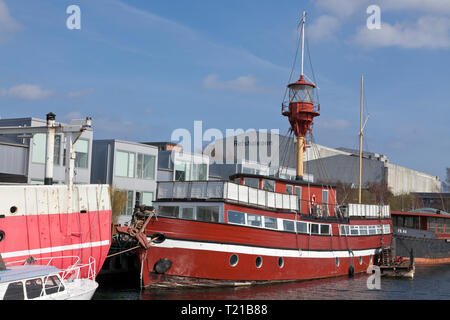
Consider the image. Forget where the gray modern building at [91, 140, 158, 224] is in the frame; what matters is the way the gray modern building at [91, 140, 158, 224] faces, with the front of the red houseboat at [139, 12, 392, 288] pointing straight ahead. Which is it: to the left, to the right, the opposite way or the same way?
to the left

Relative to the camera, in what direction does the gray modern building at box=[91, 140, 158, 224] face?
facing the viewer and to the right of the viewer

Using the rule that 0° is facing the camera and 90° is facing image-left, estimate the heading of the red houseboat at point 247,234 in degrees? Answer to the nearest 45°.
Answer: approximately 45°

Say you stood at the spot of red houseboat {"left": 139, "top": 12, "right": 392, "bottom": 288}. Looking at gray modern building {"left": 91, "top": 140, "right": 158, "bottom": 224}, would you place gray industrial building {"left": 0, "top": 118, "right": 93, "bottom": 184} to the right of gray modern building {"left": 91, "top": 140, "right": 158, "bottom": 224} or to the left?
left

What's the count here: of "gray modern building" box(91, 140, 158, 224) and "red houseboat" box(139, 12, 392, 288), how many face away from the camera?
0

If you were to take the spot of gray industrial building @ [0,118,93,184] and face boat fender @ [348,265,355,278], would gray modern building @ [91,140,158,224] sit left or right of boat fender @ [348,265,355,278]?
left

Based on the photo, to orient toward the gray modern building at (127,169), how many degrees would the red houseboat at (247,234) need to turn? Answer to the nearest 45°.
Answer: approximately 90° to its right

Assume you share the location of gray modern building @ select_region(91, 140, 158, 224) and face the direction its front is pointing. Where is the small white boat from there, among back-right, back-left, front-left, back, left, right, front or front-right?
front-right

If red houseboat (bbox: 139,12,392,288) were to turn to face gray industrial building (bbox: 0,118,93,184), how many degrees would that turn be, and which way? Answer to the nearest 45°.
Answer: approximately 45° to its right

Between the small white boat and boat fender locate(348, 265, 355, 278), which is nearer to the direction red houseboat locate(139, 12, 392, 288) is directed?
the small white boat

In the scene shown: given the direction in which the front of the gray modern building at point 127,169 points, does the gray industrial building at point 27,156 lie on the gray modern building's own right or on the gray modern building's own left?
on the gray modern building's own right

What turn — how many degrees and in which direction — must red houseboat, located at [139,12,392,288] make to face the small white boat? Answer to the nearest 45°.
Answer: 0° — it already faces it

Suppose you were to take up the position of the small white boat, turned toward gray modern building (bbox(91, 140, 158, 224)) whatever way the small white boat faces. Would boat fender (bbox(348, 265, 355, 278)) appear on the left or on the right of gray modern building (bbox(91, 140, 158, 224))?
right
